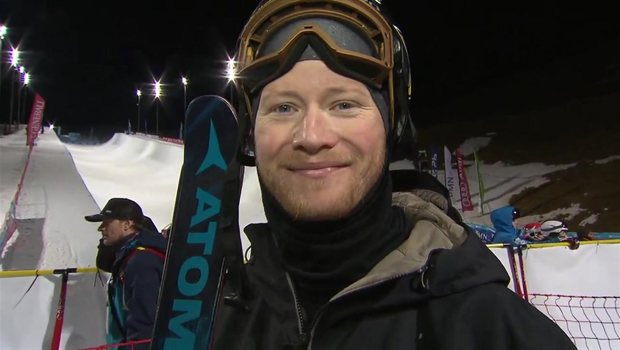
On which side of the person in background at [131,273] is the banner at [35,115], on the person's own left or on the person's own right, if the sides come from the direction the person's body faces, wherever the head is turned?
on the person's own right

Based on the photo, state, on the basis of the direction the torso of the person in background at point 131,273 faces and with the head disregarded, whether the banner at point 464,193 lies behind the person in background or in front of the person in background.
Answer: behind

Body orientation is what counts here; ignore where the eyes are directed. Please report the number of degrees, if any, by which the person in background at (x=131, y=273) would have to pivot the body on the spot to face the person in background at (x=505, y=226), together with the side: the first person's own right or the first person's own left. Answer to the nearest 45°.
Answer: approximately 180°

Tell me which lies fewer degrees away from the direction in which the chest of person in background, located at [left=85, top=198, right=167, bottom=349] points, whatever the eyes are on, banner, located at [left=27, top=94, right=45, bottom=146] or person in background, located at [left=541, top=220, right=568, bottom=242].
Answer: the banner

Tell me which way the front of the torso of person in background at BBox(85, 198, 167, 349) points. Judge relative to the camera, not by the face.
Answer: to the viewer's left

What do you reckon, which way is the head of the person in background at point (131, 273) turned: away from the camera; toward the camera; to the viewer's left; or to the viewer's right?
to the viewer's left

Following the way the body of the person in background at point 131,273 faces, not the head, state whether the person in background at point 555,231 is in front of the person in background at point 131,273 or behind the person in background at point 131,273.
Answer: behind
